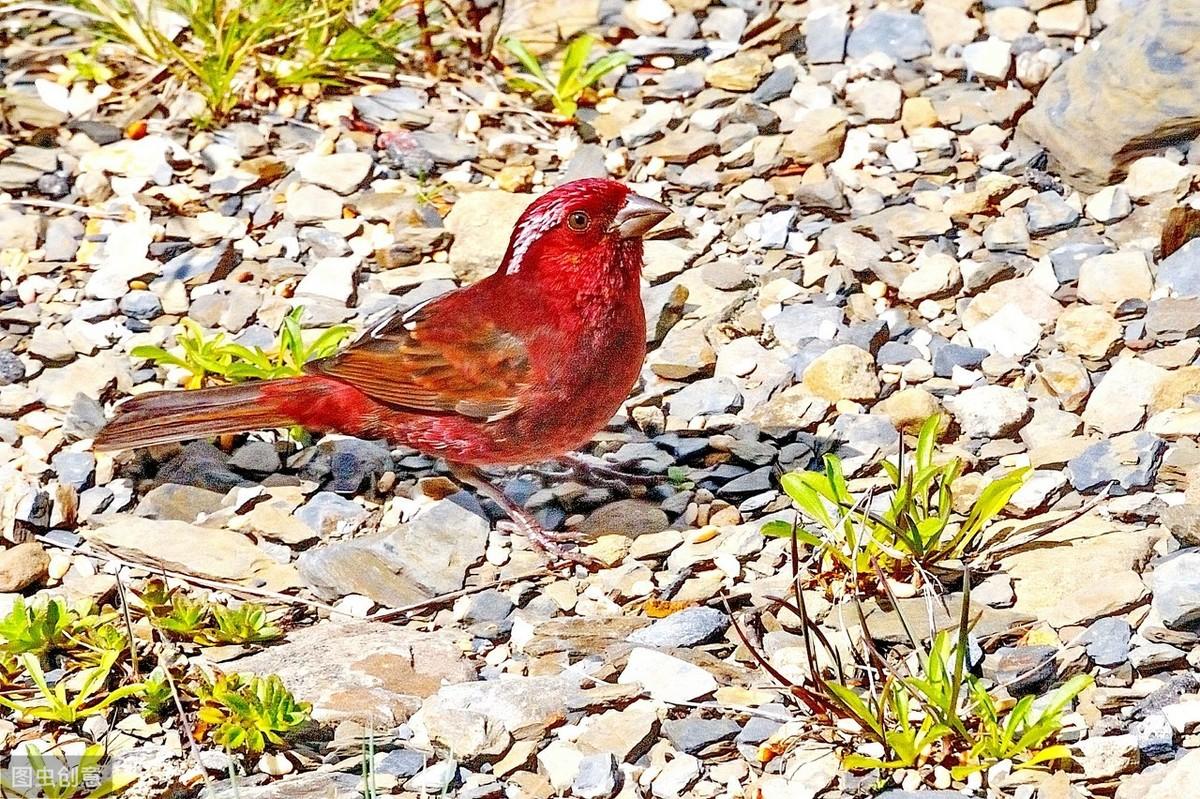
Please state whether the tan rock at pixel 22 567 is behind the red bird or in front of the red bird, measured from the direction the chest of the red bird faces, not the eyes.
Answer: behind

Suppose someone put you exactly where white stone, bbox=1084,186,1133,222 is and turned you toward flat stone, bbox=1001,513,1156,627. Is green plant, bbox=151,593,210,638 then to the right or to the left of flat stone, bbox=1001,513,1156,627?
right

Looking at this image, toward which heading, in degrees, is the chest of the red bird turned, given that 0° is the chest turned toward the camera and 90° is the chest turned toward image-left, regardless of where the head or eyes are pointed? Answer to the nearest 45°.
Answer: approximately 270°

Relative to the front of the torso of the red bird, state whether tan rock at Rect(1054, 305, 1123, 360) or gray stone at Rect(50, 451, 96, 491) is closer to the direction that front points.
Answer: the tan rock

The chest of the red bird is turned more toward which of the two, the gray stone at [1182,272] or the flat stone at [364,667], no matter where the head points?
the gray stone

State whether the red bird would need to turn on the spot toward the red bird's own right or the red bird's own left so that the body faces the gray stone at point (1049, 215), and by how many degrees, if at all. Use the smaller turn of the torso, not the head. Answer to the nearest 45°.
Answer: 0° — it already faces it

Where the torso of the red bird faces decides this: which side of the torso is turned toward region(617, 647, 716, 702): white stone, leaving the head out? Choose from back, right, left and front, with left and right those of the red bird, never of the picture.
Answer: right

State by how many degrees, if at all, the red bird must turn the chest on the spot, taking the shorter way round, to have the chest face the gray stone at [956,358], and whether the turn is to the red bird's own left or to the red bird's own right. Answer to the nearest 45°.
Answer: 0° — it already faces it

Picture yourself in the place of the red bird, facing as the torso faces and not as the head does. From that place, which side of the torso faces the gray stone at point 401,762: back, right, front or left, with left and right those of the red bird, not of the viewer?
right

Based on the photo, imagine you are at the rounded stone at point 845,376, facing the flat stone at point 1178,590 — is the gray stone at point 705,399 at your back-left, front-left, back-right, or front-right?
back-right

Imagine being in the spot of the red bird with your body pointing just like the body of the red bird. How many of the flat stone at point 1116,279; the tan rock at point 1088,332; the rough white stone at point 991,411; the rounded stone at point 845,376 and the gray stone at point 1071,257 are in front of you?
5

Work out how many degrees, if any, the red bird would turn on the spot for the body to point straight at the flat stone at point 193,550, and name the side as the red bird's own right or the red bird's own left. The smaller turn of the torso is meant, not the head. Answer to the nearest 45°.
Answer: approximately 180°

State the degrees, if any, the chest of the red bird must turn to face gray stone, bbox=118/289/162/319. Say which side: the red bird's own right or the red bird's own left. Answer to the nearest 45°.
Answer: approximately 135° to the red bird's own left

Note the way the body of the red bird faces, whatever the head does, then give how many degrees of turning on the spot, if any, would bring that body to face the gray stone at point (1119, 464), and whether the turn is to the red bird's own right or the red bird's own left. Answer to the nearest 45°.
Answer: approximately 45° to the red bird's own right

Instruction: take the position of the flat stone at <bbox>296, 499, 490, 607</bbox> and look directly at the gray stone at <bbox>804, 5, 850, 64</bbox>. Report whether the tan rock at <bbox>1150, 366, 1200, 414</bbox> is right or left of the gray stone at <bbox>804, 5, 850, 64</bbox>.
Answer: right

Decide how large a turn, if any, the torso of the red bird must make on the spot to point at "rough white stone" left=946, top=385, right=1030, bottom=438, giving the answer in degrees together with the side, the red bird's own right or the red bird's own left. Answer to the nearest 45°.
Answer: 0° — it already faces it
